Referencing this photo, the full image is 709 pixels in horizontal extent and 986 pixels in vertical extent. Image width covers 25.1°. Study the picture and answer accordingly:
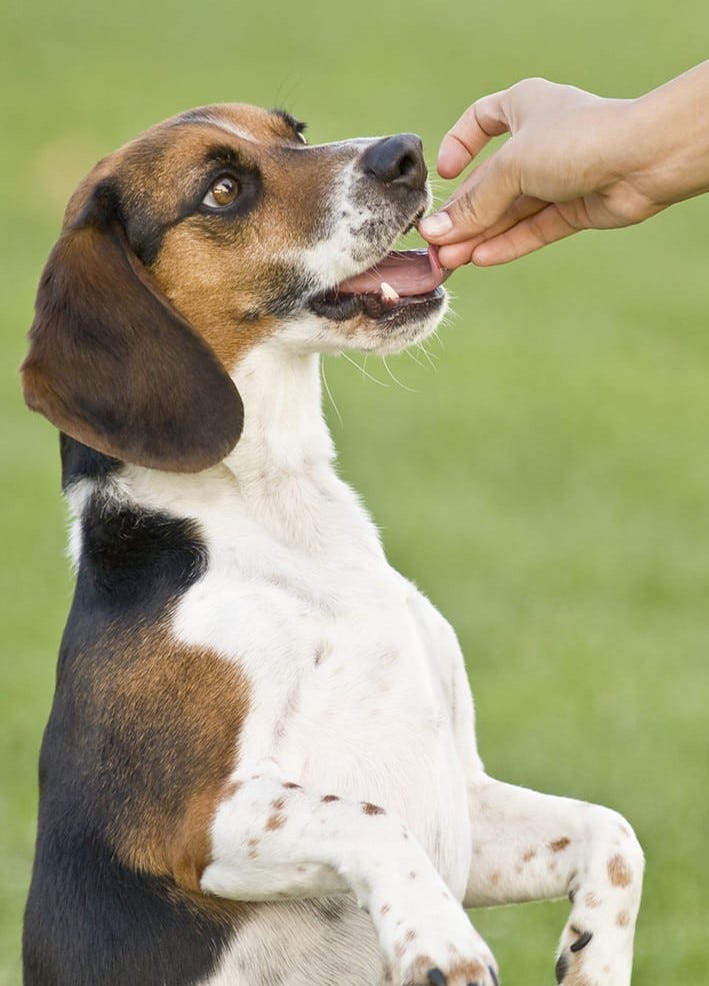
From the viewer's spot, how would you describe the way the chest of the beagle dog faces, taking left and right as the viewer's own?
facing the viewer and to the right of the viewer
